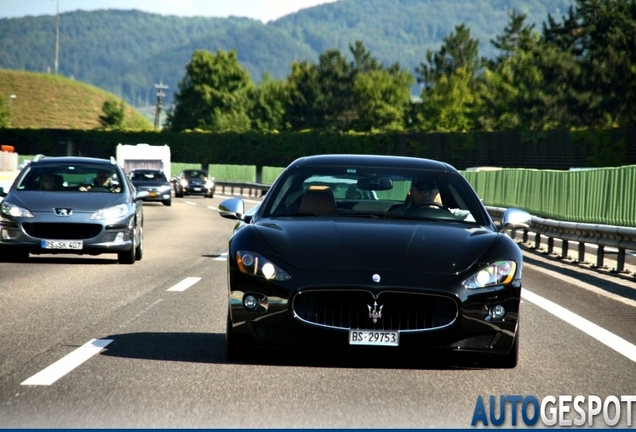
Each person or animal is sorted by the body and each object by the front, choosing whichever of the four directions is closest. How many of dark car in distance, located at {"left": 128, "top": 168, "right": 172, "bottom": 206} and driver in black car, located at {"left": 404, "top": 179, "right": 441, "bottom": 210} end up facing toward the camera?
2

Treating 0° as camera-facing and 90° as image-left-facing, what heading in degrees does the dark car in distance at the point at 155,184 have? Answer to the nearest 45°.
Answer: approximately 0°

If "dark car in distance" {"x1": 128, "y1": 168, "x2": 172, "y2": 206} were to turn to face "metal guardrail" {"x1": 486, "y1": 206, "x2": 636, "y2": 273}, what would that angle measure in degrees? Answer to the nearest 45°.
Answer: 0° — it already faces it
